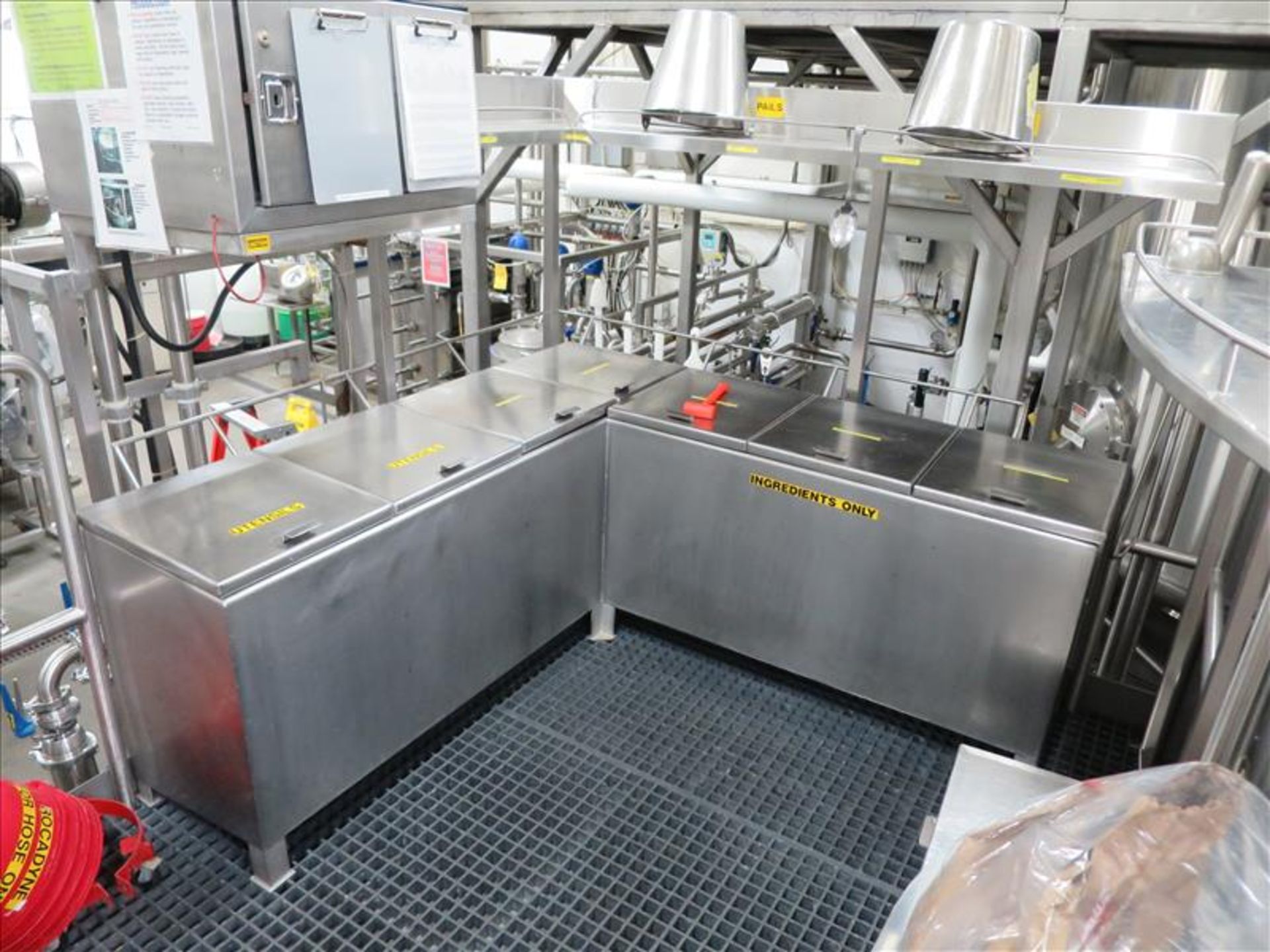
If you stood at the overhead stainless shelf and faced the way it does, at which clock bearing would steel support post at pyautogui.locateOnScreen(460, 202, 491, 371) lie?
The steel support post is roughly at 2 o'clock from the overhead stainless shelf.

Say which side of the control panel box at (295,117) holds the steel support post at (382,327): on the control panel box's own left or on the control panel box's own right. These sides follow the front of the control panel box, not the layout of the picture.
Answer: on the control panel box's own left

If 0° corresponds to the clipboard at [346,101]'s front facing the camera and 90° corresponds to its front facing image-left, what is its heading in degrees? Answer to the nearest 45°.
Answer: approximately 315°

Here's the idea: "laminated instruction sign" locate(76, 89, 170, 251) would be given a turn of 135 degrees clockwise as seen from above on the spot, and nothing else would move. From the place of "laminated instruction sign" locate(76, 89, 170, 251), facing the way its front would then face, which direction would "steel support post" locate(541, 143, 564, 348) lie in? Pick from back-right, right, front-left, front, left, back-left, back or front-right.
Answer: front-right

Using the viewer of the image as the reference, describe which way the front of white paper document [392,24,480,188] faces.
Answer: facing the viewer and to the right of the viewer

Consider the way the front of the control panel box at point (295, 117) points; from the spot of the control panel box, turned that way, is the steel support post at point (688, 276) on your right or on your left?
on your left

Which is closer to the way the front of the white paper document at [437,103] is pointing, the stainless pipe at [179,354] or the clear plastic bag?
the clear plastic bag

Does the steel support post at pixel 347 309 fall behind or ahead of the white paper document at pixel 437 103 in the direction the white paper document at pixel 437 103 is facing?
behind

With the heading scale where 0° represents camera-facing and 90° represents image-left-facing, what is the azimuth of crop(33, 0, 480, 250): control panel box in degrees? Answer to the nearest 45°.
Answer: approximately 315°
